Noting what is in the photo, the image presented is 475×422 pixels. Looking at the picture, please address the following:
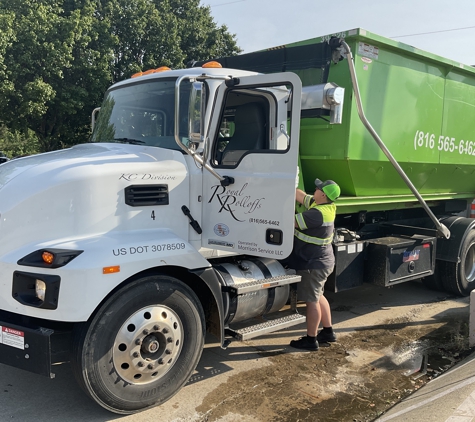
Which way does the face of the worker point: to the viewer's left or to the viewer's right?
to the viewer's left

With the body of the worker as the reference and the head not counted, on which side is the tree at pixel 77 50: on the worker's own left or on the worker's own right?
on the worker's own right

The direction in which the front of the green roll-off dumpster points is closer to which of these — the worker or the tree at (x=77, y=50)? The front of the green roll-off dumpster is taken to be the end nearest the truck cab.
the worker

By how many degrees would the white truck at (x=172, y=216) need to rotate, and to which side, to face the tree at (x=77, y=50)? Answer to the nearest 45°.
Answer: approximately 135° to its right

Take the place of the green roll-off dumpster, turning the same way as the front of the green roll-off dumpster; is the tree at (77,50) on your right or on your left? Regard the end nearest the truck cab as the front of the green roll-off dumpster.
on your right

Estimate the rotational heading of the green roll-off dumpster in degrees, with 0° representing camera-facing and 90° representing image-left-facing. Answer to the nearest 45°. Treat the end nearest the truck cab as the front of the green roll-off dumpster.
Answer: approximately 45°

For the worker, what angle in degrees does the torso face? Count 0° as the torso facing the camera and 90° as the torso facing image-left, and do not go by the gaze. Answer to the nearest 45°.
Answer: approximately 90°

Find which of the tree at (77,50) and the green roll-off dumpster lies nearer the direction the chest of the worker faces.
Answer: the tree
